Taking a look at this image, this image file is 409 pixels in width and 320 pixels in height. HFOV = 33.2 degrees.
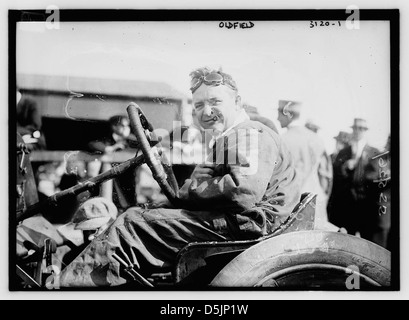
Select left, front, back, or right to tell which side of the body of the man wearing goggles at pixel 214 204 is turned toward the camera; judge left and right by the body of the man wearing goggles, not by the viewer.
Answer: left

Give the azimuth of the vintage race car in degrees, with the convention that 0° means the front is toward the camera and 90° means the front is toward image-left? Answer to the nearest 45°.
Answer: approximately 90°

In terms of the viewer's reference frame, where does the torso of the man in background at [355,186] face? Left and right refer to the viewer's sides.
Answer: facing the viewer

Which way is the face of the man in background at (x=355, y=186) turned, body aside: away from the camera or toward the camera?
toward the camera

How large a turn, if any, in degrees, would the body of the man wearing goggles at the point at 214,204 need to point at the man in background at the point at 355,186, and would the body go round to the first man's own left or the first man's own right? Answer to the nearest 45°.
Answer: approximately 180°

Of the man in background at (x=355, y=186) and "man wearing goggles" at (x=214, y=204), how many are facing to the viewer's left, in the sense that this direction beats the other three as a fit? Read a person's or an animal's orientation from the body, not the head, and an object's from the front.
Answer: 1

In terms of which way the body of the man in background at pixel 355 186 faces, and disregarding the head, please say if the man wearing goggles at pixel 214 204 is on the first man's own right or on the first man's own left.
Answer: on the first man's own right

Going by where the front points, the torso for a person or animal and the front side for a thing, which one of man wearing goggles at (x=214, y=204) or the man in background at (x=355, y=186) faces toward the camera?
the man in background
